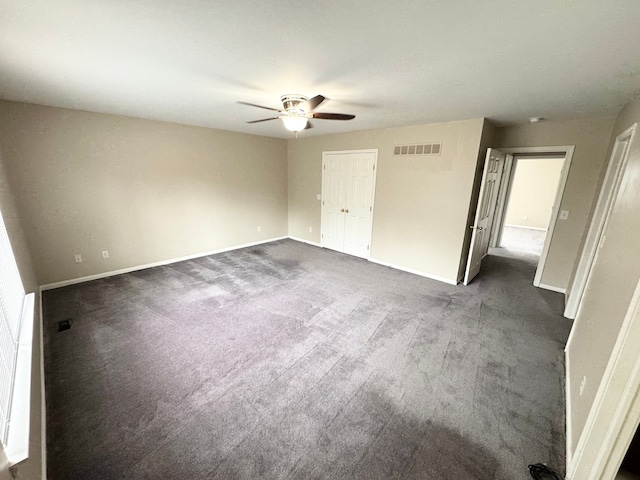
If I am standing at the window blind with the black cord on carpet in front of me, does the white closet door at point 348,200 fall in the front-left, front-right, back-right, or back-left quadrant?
front-left

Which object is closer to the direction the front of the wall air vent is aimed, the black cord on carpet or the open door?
the black cord on carpet

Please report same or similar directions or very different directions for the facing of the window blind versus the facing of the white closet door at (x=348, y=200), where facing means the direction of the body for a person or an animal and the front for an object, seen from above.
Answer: very different directions

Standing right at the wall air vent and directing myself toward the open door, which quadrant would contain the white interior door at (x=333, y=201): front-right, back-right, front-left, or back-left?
back-left

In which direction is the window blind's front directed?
to the viewer's right

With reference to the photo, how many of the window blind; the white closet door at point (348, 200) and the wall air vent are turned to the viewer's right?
1

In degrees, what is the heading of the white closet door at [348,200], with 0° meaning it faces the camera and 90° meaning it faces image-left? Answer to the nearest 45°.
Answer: approximately 45°

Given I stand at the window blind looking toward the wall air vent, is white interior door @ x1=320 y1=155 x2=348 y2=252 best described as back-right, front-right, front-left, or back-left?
front-left

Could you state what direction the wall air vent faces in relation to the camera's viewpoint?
facing the viewer and to the left of the viewer

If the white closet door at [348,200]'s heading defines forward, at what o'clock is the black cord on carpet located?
The black cord on carpet is roughly at 10 o'clock from the white closet door.

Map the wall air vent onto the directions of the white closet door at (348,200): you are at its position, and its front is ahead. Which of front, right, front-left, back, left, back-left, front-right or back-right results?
left

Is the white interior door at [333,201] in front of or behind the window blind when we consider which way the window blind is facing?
in front

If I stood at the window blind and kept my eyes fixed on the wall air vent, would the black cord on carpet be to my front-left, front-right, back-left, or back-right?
front-right
